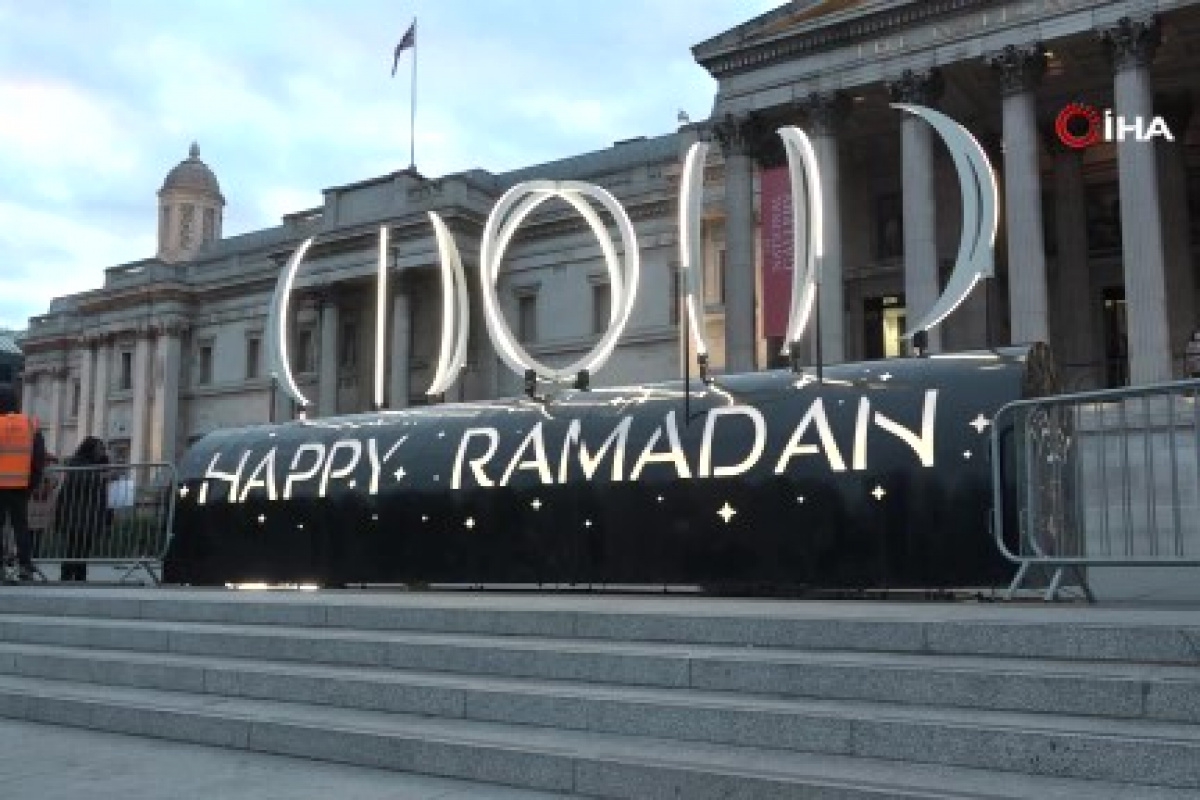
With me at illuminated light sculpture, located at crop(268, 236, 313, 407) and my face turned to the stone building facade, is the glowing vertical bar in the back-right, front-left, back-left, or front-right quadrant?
front-right

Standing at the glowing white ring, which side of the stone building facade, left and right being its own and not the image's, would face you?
front

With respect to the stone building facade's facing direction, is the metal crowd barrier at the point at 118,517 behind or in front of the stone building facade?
in front

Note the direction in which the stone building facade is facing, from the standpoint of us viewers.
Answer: facing the viewer and to the left of the viewer

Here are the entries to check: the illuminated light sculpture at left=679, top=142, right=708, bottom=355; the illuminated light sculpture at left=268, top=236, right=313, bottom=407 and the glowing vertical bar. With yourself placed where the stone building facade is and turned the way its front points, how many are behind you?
0

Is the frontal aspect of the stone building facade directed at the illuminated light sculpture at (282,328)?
yes

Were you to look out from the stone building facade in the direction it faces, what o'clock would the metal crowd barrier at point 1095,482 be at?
The metal crowd barrier is roughly at 11 o'clock from the stone building facade.

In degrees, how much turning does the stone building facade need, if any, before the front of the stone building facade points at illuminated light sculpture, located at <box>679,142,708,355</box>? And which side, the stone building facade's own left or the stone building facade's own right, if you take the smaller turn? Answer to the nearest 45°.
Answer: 0° — it already faces it

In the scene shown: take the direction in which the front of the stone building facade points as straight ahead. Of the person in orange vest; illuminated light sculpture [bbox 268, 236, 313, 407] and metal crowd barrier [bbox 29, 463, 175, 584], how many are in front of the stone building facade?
3

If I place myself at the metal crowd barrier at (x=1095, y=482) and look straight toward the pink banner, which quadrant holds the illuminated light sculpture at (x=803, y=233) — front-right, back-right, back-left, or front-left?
front-left

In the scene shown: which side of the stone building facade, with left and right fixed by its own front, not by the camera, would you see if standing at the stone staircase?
front

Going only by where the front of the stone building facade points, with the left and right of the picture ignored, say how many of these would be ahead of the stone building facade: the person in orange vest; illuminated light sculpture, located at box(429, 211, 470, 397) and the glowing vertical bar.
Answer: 3

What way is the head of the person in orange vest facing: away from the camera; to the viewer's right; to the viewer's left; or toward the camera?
away from the camera

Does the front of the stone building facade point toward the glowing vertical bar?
yes
